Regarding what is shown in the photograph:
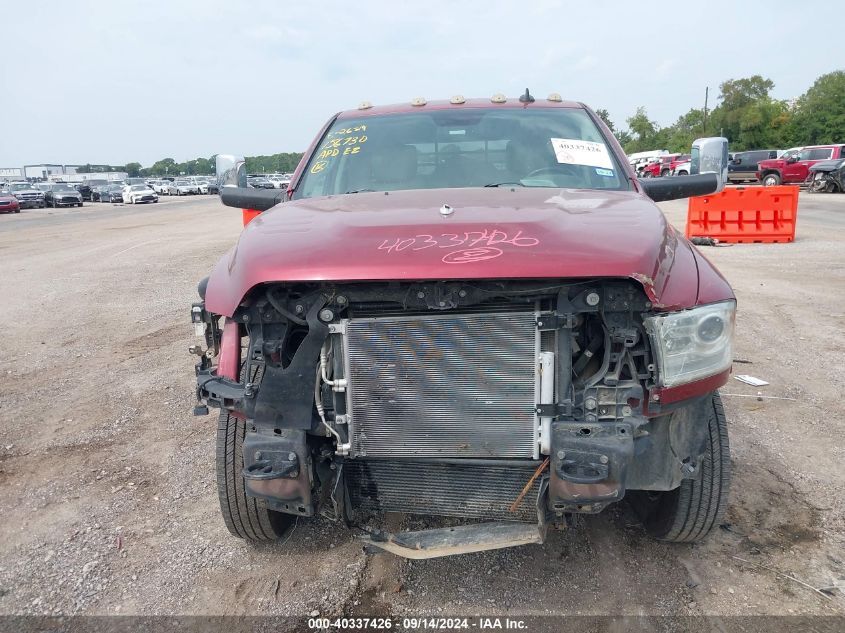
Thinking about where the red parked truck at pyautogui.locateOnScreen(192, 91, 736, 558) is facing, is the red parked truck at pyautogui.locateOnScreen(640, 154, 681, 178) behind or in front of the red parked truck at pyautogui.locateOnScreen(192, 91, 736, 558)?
behind

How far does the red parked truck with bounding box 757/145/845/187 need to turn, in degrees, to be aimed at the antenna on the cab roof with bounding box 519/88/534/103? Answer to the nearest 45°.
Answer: approximately 90° to its left

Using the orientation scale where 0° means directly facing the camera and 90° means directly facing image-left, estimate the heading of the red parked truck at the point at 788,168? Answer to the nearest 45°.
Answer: approximately 90°

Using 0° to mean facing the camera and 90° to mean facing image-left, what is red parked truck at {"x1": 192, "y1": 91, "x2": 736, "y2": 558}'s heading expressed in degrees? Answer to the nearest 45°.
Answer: approximately 0°

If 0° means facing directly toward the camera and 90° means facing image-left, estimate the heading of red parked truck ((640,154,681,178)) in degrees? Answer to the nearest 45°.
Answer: approximately 45°

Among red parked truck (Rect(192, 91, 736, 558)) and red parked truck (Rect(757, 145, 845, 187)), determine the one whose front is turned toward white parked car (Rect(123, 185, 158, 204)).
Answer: red parked truck (Rect(757, 145, 845, 187))

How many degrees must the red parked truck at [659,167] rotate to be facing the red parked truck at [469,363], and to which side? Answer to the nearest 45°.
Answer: approximately 45° to its left
